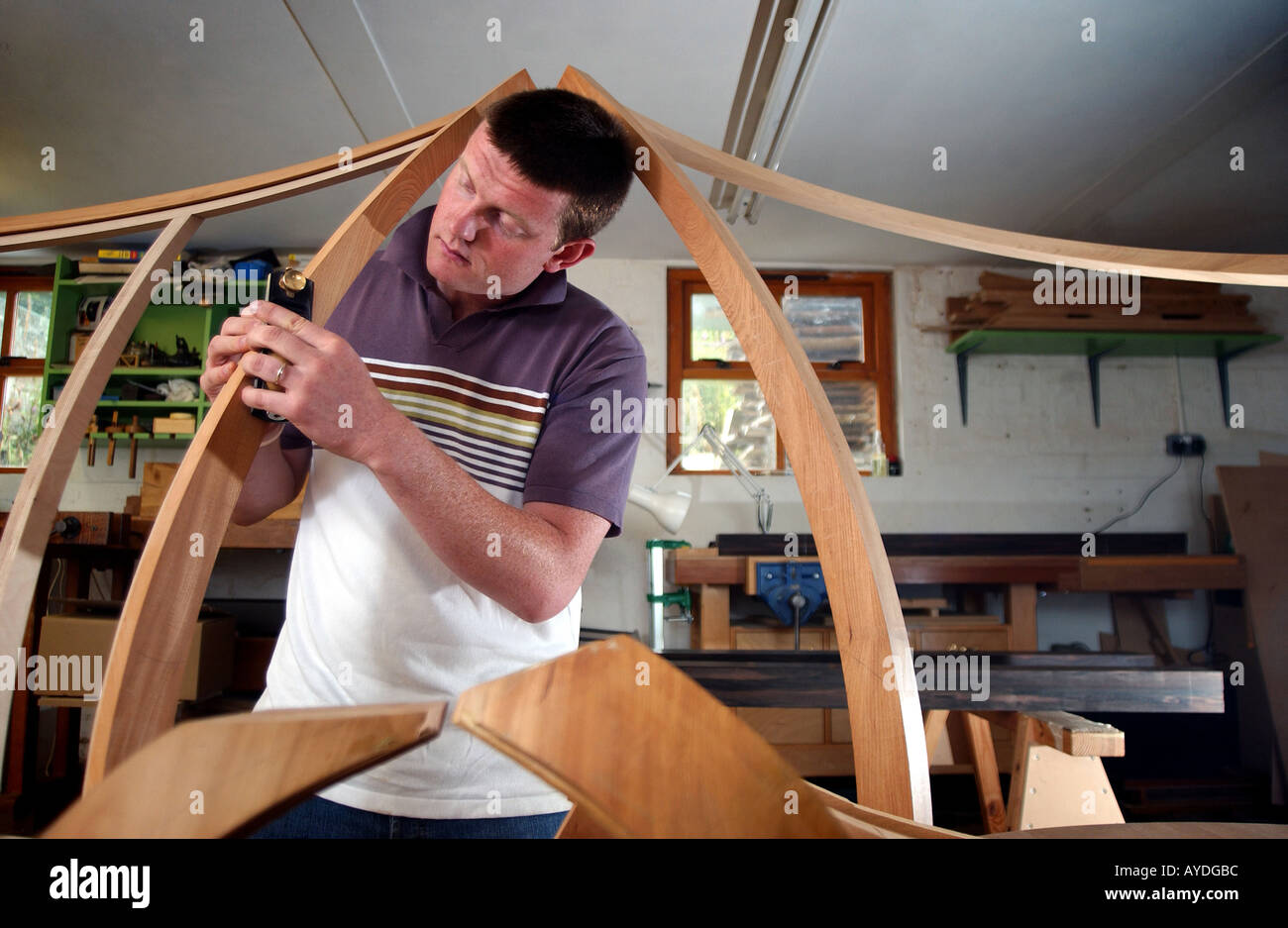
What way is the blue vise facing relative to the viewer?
toward the camera

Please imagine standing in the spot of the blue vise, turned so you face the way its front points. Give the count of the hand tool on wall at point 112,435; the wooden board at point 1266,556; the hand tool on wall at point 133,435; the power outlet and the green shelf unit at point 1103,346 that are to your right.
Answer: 2

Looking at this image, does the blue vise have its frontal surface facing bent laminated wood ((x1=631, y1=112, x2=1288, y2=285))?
yes

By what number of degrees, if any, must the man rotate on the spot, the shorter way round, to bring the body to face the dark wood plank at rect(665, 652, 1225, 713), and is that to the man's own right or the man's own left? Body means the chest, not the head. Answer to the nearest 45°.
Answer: approximately 180°

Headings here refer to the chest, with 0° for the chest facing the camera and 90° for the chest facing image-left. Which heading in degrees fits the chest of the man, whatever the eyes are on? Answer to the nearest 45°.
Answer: approximately 45°

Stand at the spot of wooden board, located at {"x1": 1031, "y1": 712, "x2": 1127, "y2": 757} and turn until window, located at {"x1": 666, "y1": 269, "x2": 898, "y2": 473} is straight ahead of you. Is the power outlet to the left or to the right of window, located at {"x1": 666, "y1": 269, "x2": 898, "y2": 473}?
right

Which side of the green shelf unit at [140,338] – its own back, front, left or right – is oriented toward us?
front

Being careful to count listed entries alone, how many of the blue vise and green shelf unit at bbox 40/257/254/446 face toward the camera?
2

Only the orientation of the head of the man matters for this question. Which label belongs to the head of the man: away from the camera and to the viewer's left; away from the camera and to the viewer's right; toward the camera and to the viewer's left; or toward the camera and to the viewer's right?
toward the camera and to the viewer's left

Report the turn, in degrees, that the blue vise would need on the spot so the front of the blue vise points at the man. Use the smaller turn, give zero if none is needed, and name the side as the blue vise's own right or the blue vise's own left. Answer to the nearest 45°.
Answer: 0° — it already faces them
